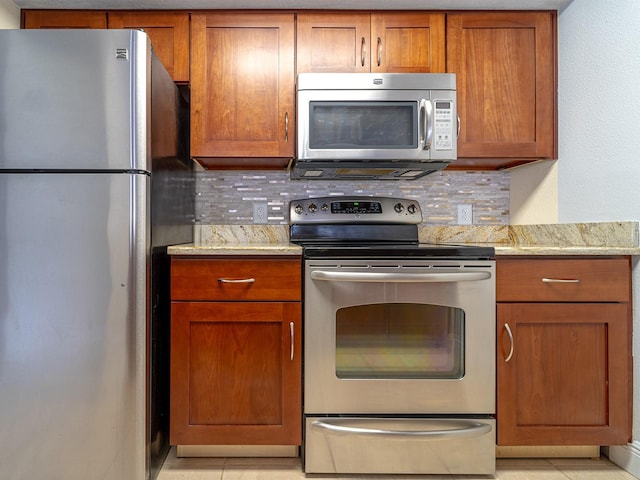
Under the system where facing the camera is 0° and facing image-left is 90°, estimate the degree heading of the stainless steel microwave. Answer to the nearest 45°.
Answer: approximately 0°

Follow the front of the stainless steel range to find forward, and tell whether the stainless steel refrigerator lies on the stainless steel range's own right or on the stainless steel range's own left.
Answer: on the stainless steel range's own right

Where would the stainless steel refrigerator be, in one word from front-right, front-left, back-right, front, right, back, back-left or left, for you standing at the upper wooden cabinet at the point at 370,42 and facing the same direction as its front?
front-right

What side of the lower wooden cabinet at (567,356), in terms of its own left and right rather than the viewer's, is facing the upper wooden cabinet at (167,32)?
right
